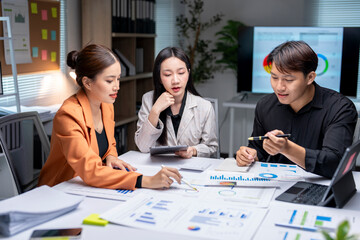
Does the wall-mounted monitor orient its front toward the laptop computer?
yes

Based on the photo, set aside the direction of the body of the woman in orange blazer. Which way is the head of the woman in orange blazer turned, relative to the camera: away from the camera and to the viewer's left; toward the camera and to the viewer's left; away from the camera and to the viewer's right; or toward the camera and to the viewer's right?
toward the camera and to the viewer's right

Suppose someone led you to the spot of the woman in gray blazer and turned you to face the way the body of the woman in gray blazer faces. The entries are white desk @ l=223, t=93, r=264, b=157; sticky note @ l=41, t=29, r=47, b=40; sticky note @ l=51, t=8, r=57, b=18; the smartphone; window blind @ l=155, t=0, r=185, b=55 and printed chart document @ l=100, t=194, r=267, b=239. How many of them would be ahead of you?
2

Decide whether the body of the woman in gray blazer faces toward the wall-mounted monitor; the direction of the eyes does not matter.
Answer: no

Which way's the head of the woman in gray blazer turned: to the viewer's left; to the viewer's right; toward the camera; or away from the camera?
toward the camera

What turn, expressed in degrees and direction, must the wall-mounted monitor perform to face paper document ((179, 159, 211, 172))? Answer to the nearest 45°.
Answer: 0° — it already faces it

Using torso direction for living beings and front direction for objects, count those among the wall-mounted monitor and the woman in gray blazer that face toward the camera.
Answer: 2

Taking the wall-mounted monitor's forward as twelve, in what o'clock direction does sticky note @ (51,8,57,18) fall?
The sticky note is roughly at 2 o'clock from the wall-mounted monitor.

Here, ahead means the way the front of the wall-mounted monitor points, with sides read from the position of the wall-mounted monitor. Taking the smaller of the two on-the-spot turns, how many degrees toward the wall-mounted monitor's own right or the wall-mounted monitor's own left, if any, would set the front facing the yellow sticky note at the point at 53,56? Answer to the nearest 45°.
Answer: approximately 45° to the wall-mounted monitor's own right

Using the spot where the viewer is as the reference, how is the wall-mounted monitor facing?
facing the viewer

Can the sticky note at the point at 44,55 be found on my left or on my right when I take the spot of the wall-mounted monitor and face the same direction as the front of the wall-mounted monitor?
on my right

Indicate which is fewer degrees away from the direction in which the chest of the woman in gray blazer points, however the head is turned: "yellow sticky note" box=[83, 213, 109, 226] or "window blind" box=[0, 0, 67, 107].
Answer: the yellow sticky note

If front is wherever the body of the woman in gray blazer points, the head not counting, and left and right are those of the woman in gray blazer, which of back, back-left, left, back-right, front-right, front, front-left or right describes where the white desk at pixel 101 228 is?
front

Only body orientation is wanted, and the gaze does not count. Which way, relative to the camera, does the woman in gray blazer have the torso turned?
toward the camera

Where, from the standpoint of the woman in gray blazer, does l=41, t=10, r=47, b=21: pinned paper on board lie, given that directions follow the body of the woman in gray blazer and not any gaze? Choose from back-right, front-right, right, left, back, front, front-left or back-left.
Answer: back-right

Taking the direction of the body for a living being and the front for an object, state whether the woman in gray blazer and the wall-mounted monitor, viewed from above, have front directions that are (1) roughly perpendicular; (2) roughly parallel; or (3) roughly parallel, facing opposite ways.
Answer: roughly parallel
